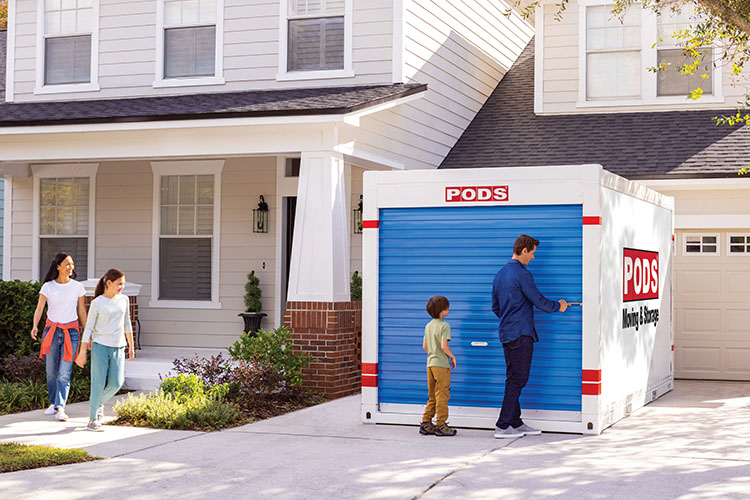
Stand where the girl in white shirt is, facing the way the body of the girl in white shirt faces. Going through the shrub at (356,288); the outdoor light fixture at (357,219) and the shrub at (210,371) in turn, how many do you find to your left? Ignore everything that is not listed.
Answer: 3

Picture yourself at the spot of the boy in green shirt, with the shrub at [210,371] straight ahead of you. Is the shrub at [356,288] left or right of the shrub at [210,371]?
right

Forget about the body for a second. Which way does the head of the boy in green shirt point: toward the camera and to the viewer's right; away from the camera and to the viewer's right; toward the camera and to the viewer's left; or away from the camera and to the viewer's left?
away from the camera and to the viewer's right

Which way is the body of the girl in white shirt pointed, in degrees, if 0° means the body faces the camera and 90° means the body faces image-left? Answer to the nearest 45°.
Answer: approximately 315°

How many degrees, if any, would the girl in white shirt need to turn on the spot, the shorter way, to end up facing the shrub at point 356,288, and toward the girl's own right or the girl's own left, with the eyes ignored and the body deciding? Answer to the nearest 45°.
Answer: approximately 90° to the girl's own left

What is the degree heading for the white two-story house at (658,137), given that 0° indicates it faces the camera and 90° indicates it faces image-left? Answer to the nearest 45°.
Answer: approximately 0°

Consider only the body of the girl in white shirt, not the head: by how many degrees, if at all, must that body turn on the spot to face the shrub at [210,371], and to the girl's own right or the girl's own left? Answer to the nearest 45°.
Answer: approximately 90° to the girl's own left
